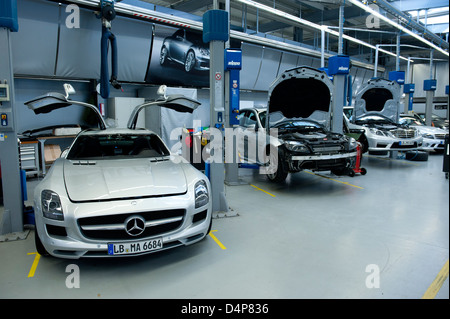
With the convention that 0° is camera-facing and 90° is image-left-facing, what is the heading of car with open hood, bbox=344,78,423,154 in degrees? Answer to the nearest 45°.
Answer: approximately 315°

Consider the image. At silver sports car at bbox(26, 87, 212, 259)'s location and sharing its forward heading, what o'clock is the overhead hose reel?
The overhead hose reel is roughly at 6 o'clock from the silver sports car.

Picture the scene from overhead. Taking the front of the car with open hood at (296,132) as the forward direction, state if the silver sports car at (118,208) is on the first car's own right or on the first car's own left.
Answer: on the first car's own right

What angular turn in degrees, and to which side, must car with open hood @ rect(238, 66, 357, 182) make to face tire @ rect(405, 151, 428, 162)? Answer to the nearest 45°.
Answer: approximately 90° to its left

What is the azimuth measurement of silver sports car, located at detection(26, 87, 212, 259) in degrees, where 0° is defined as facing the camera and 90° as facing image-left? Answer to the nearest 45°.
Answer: approximately 0°

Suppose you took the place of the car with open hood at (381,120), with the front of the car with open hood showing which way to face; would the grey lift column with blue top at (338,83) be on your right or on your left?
on your right

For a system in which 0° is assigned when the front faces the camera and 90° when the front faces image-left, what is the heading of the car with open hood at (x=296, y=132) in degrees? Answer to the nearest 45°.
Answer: approximately 315°

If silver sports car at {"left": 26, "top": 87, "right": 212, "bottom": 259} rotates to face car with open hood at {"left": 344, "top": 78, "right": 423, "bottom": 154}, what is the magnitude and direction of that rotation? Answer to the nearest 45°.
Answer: approximately 135° to its left

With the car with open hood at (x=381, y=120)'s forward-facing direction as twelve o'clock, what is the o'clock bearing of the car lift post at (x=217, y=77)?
The car lift post is roughly at 2 o'clock from the car with open hood.

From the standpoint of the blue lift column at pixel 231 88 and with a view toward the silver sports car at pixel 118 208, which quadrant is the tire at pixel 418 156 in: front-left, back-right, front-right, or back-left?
back-left
